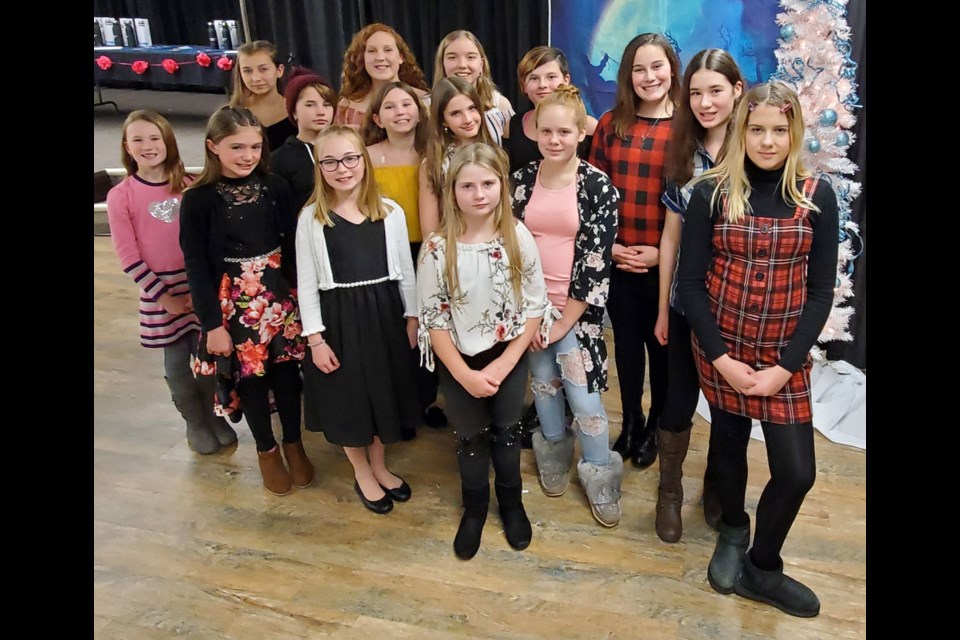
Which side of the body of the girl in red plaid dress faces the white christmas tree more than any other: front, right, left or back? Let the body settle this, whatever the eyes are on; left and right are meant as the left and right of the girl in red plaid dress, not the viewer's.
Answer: back

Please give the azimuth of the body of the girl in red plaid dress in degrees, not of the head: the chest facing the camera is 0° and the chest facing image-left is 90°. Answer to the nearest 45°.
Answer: approximately 0°

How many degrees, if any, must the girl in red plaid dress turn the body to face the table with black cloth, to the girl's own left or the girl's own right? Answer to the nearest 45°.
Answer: approximately 135° to the girl's own right
